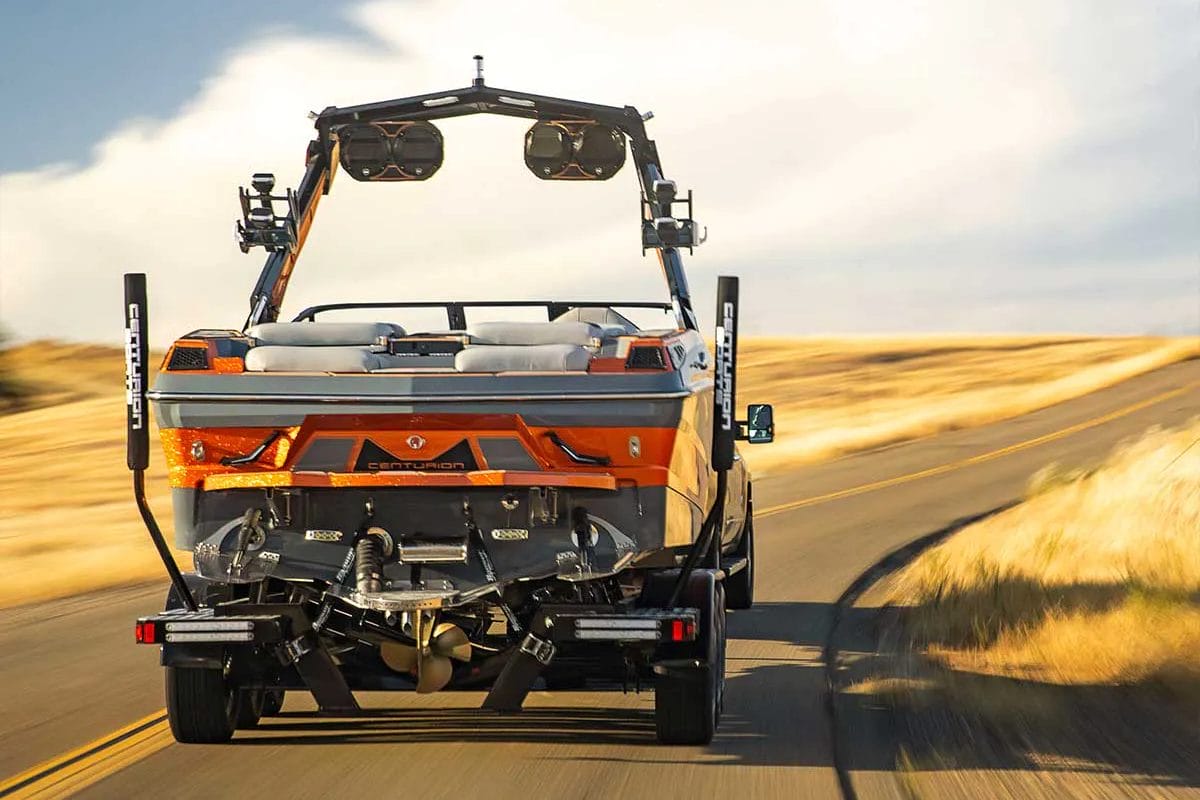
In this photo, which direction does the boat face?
away from the camera
